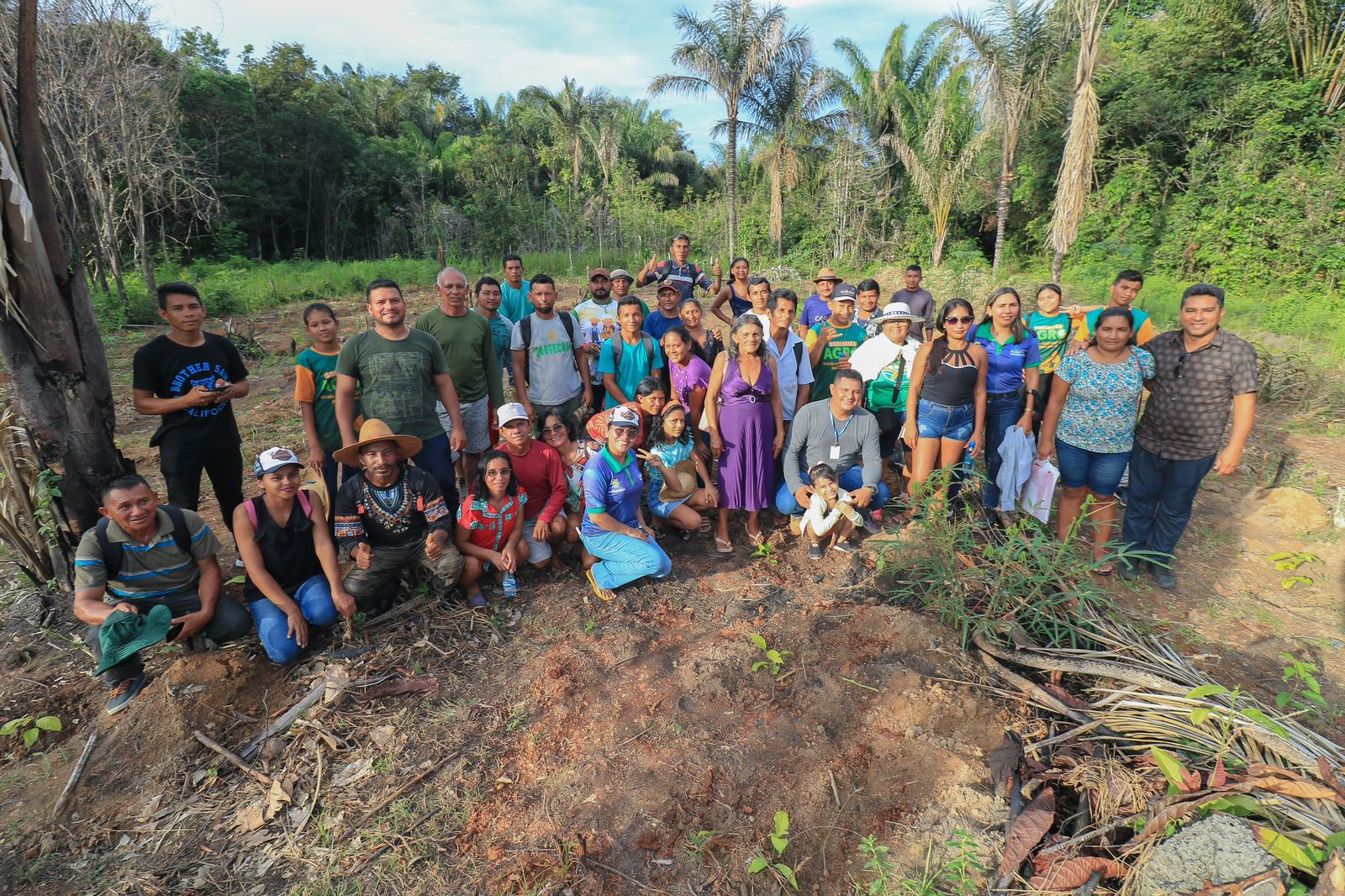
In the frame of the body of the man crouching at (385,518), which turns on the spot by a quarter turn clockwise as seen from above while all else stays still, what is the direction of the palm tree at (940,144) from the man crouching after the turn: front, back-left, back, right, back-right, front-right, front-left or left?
back-right

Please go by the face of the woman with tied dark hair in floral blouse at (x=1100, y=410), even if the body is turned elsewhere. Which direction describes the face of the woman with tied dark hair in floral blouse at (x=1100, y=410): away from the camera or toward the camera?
toward the camera

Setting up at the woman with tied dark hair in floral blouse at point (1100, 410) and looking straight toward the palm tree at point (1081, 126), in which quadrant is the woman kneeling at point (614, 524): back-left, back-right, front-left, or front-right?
back-left

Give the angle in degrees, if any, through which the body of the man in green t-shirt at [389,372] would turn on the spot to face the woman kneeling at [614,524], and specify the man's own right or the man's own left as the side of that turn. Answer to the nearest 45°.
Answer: approximately 90° to the man's own left

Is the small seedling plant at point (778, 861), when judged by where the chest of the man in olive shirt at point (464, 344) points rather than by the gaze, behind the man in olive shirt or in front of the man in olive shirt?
in front

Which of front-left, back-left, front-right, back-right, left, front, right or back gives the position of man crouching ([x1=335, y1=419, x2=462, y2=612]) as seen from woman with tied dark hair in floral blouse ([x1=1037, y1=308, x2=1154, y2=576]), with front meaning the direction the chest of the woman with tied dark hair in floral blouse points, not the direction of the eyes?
front-right

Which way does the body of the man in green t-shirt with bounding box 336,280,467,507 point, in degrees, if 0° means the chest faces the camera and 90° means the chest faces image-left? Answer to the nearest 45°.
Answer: approximately 0°

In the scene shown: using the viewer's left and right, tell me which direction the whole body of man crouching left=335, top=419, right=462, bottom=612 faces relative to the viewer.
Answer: facing the viewer

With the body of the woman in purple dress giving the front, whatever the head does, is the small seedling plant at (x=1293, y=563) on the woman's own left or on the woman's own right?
on the woman's own left

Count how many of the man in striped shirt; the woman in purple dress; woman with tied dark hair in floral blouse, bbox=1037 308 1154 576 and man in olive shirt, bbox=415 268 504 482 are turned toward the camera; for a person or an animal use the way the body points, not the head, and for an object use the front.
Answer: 4

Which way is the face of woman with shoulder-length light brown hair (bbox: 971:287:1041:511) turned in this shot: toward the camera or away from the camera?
toward the camera

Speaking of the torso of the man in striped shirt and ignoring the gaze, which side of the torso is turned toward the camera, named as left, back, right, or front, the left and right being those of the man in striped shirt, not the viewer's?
front

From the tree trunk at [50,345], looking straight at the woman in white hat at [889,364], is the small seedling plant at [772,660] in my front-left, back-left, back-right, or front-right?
front-right

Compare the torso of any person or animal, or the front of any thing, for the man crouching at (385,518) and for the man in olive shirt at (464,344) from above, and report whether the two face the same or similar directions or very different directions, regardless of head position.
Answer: same or similar directions

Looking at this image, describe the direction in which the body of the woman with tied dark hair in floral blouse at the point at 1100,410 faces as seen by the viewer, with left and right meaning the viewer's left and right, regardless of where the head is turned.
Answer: facing the viewer

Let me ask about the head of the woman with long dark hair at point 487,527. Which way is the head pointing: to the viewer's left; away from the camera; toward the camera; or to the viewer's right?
toward the camera

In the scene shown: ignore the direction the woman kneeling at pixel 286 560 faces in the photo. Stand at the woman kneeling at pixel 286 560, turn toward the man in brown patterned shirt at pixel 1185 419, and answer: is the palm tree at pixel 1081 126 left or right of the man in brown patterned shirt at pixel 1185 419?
left
